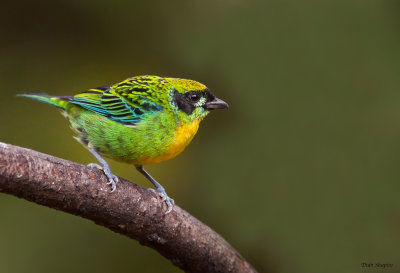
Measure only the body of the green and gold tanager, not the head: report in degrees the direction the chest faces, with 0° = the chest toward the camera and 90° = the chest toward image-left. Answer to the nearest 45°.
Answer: approximately 270°
